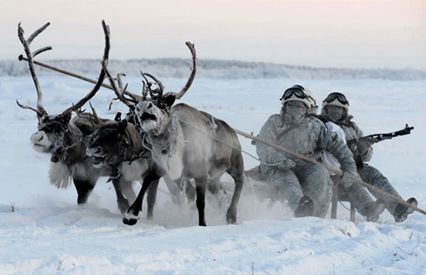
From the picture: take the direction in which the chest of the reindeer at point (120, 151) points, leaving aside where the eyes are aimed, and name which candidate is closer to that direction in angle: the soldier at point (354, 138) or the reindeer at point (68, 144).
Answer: the reindeer

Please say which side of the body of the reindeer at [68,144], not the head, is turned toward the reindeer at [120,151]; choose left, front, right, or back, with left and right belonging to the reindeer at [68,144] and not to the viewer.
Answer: left

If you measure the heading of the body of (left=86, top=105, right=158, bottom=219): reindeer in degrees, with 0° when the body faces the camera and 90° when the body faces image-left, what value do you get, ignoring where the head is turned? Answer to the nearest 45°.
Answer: approximately 45°

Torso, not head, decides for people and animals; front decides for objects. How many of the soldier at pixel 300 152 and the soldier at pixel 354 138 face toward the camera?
2

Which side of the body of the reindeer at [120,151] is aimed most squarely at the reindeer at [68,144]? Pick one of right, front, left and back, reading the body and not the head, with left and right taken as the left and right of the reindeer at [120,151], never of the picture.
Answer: right

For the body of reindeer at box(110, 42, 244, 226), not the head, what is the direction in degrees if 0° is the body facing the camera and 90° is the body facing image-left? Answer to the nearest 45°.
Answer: approximately 45°

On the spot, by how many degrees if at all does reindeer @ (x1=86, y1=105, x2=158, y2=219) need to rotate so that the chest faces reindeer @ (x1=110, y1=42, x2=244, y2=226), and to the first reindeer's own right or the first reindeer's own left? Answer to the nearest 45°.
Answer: approximately 135° to the first reindeer's own left

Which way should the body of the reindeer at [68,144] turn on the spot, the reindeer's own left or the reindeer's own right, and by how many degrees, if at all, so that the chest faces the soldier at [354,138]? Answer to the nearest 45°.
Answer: approximately 135° to the reindeer's own left
